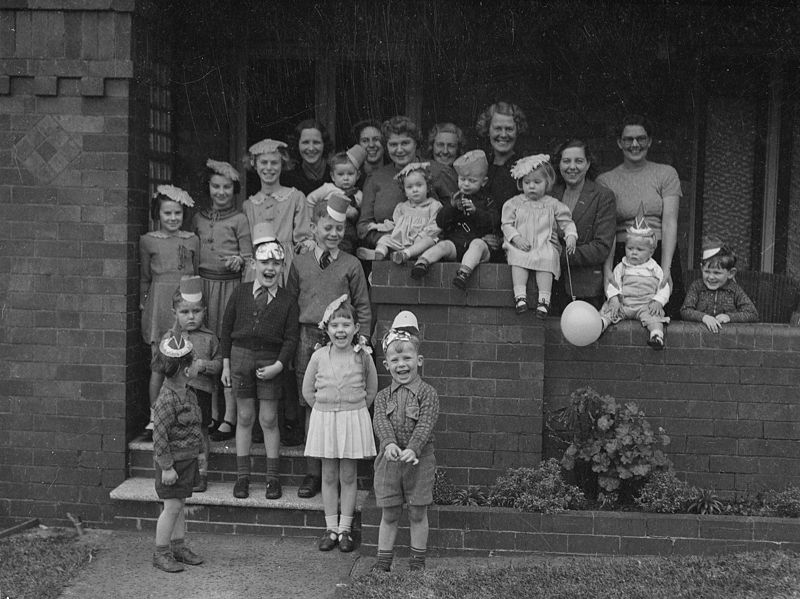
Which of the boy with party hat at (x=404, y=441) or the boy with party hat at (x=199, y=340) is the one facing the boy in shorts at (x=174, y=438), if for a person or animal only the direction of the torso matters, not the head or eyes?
the boy with party hat at (x=199, y=340)

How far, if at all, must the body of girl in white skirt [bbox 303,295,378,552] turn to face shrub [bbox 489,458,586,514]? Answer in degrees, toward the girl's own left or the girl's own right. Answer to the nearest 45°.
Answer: approximately 90° to the girl's own left

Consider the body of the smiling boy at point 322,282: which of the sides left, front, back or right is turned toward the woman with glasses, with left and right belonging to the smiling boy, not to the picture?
left

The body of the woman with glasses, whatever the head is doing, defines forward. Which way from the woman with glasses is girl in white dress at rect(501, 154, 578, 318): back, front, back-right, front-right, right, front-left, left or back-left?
front-right

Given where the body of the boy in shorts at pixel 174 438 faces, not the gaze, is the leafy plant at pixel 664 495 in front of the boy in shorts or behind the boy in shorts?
in front

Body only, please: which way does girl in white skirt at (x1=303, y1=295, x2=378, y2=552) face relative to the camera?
toward the camera

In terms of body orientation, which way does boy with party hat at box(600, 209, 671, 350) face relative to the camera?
toward the camera

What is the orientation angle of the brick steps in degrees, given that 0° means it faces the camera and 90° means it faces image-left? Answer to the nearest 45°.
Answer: approximately 0°

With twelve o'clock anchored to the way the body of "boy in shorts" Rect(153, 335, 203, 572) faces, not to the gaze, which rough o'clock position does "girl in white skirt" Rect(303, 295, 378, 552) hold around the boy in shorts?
The girl in white skirt is roughly at 10 o'clock from the boy in shorts.
